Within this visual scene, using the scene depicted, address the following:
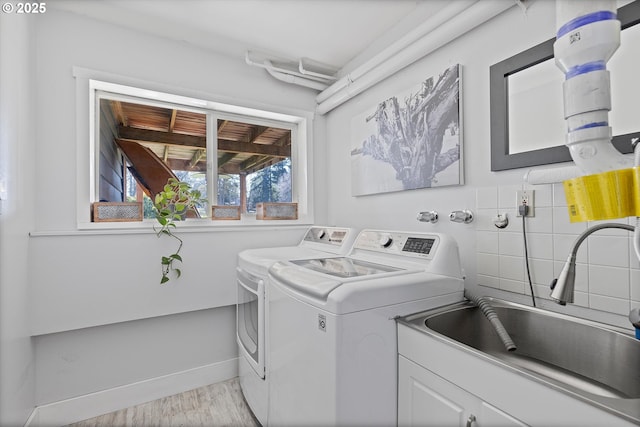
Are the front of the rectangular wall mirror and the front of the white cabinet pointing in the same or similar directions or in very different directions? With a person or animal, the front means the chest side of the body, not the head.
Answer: same or similar directions

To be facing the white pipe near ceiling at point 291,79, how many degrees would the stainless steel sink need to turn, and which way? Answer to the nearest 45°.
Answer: approximately 45° to its right

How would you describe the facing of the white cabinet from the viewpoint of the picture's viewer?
facing the viewer and to the left of the viewer

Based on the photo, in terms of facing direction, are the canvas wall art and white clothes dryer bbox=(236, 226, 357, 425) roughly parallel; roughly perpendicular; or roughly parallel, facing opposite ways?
roughly parallel

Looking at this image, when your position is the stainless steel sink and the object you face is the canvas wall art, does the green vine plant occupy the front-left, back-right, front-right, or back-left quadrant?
front-left

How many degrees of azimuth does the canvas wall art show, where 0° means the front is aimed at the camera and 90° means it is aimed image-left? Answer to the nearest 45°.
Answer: approximately 45°

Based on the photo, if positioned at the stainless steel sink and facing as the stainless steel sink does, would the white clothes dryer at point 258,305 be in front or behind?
in front
